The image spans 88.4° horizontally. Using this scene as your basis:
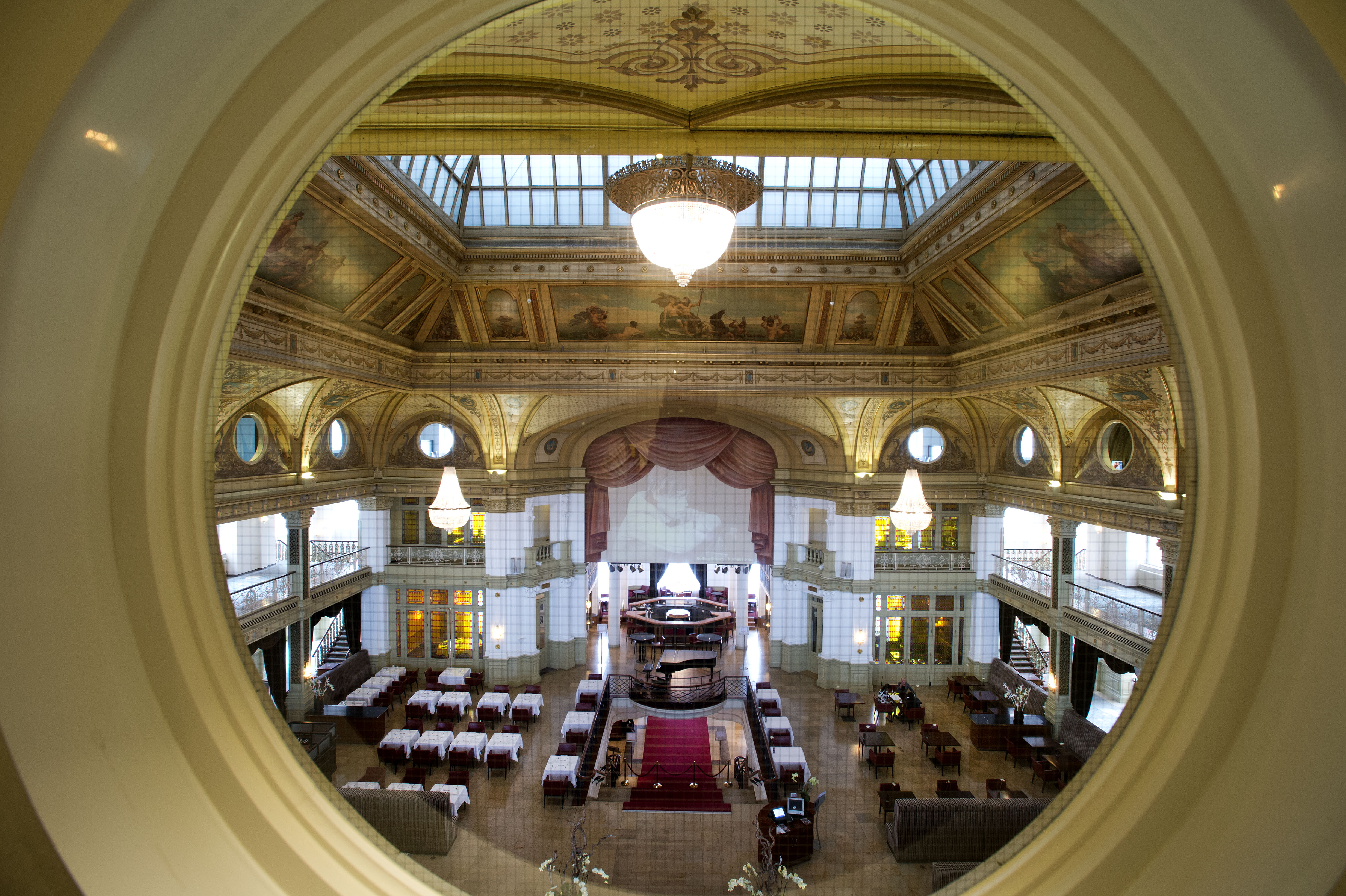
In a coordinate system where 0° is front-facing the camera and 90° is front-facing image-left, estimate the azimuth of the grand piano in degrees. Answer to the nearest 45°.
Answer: approximately 90°

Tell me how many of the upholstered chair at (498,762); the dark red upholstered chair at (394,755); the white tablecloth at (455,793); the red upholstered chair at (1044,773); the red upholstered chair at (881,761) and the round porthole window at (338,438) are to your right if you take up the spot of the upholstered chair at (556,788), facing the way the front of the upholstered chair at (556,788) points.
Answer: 2

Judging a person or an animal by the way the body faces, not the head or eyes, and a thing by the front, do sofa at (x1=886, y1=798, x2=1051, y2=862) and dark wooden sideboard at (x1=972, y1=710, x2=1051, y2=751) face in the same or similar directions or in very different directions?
very different directions

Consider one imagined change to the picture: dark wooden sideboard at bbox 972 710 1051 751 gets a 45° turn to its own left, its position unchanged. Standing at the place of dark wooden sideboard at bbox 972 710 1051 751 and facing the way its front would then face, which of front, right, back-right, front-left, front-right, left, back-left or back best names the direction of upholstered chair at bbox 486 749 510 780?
right

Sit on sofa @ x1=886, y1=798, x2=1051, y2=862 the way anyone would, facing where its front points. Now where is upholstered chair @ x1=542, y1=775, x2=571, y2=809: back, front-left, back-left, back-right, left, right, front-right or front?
left

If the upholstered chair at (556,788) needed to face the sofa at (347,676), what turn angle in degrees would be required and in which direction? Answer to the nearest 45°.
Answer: approximately 45° to its left

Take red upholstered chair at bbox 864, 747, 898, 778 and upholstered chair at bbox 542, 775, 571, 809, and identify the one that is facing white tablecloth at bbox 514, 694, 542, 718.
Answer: upholstered chair at bbox 542, 775, 571, 809

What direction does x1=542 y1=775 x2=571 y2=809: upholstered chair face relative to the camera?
away from the camera

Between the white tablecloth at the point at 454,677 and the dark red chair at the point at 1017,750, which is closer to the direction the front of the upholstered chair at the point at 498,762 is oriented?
the white tablecloth

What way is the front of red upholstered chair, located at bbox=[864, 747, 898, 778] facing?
away from the camera

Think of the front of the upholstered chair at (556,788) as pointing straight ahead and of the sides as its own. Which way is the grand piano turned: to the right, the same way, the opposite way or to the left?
to the left

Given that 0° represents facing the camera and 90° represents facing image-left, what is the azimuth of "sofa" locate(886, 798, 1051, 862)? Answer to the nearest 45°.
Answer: approximately 180°

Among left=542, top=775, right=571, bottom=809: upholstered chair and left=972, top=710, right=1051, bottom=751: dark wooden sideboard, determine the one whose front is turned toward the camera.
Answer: the dark wooden sideboard

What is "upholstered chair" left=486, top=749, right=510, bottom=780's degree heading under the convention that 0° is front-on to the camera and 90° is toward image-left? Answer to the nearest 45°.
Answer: approximately 180°

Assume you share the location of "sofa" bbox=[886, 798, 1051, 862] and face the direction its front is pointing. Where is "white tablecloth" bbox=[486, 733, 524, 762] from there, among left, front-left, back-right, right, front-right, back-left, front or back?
left

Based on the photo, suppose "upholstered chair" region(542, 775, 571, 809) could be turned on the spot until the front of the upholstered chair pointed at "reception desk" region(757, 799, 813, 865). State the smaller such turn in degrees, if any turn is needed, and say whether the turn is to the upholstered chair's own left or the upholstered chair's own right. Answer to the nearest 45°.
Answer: approximately 135° to the upholstered chair's own right

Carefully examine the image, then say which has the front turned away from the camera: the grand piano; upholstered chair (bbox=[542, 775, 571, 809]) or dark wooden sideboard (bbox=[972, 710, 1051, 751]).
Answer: the upholstered chair
